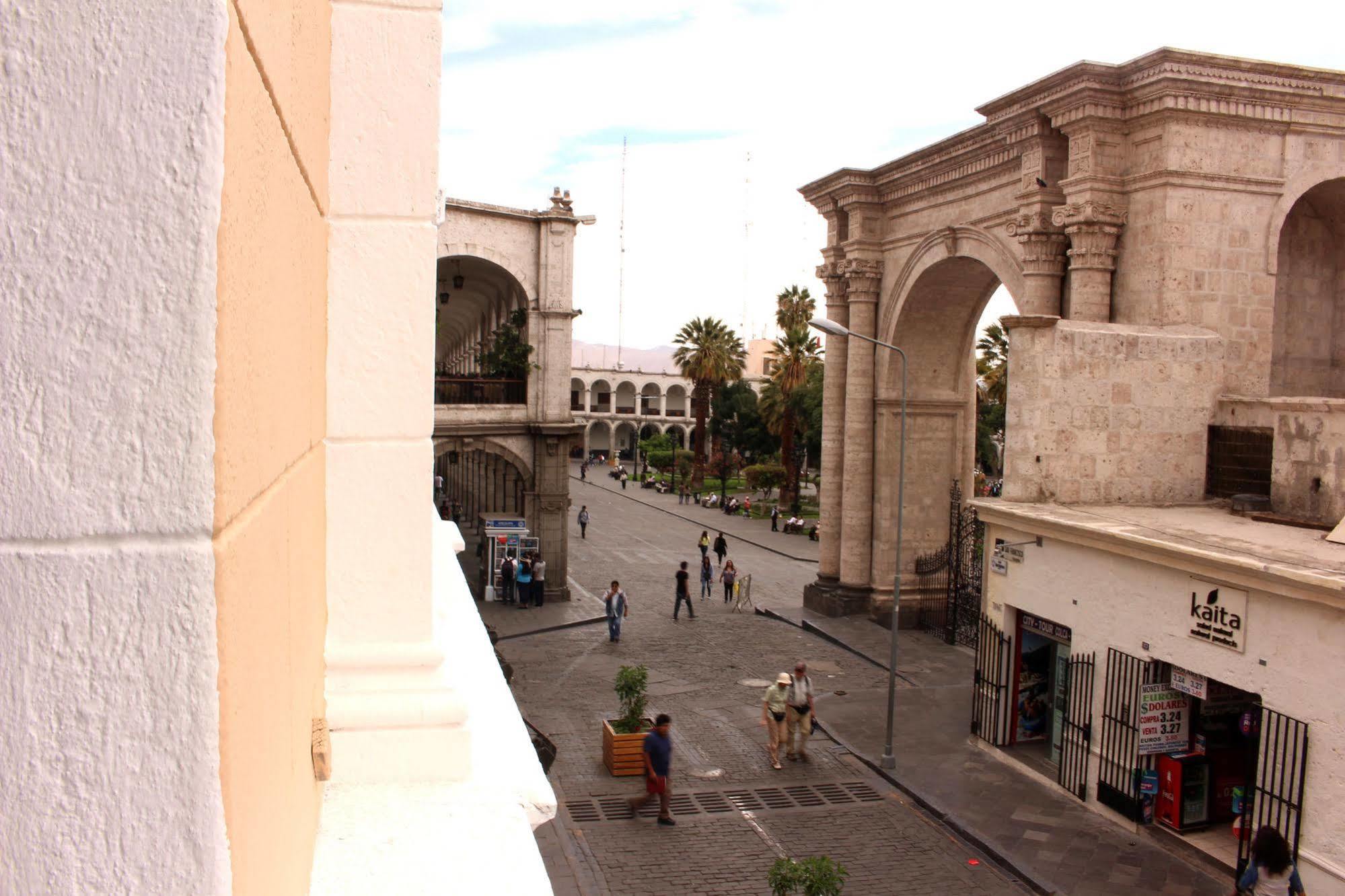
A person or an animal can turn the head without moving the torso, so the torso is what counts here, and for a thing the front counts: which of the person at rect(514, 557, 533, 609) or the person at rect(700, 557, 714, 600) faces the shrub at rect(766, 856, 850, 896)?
the person at rect(700, 557, 714, 600)

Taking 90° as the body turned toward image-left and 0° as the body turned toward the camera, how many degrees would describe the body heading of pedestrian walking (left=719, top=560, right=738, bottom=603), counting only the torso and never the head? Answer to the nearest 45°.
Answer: approximately 0°

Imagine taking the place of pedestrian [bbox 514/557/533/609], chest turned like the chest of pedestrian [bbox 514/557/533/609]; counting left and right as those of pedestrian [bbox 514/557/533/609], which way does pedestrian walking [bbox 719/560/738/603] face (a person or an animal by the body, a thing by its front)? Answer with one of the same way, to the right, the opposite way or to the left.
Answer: the opposite way

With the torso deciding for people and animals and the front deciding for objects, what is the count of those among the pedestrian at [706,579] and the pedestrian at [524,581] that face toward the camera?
1

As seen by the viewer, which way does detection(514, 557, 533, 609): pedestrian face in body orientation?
away from the camera

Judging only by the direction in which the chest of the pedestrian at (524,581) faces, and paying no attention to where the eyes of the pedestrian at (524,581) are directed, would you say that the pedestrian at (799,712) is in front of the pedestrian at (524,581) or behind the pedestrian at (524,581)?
behind

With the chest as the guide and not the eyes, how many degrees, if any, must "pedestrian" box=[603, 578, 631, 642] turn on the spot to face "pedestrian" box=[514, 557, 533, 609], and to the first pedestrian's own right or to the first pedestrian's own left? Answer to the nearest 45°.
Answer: approximately 135° to the first pedestrian's own right
